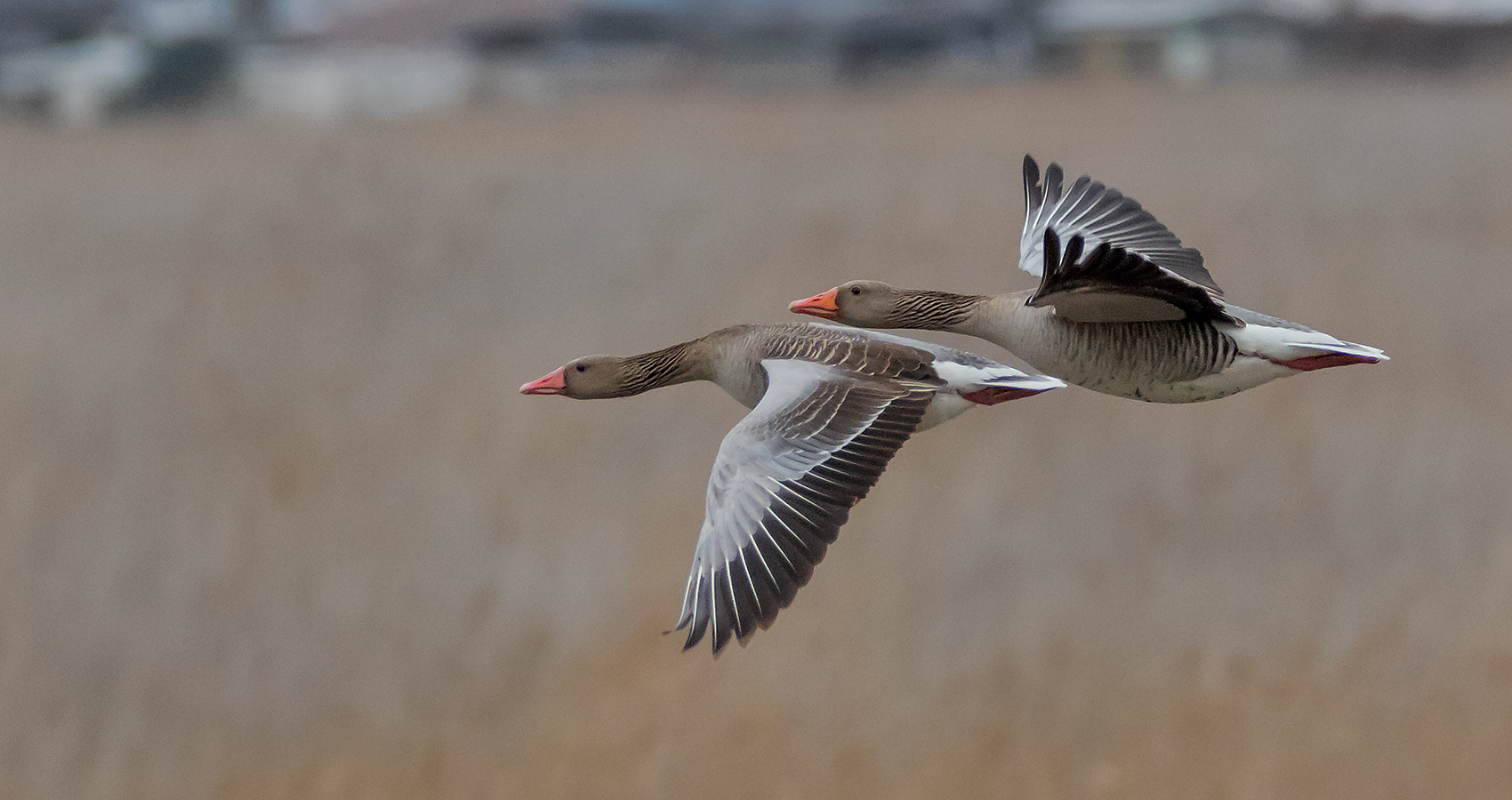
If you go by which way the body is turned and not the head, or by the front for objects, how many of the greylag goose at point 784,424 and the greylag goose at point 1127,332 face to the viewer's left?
2

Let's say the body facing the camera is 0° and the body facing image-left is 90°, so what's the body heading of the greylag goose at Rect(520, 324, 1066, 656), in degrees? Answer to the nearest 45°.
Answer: approximately 90°

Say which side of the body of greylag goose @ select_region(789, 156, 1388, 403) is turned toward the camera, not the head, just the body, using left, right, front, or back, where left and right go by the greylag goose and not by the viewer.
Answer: left
